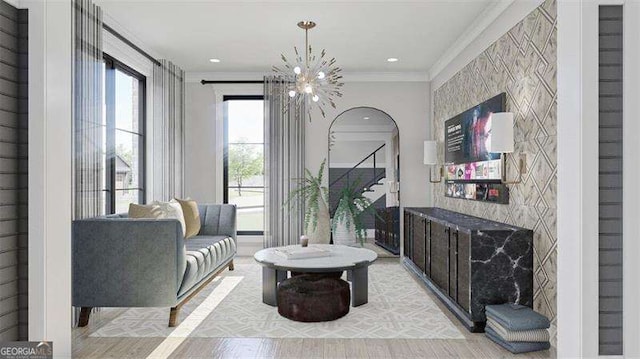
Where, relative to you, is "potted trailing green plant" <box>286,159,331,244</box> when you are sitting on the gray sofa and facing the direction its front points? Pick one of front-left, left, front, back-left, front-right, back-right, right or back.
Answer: front-left

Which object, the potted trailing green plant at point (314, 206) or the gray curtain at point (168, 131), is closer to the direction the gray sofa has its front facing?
the potted trailing green plant

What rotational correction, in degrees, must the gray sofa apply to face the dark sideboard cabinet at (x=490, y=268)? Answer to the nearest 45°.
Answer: approximately 45° to its right

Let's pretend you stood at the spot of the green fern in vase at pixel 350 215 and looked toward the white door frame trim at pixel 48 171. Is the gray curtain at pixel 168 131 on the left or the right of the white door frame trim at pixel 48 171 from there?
right

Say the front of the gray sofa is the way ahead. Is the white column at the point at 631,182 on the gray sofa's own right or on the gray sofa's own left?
on the gray sofa's own right

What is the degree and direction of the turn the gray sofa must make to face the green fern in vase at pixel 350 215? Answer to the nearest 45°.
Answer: approximately 45° to its left

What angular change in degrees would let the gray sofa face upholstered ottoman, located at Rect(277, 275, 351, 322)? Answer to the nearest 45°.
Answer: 0° — it already faces it

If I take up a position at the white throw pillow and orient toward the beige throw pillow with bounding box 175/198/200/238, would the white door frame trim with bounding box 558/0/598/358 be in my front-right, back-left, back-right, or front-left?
back-right

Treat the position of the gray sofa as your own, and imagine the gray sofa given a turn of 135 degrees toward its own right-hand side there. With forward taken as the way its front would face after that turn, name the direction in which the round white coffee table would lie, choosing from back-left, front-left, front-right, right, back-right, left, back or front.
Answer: back-left

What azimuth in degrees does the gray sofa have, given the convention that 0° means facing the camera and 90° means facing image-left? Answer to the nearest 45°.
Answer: approximately 270°

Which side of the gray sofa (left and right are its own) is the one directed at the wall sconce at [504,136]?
front
